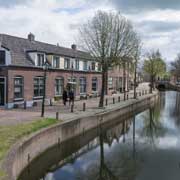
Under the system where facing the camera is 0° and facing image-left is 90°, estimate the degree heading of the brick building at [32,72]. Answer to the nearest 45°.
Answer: approximately 315°
